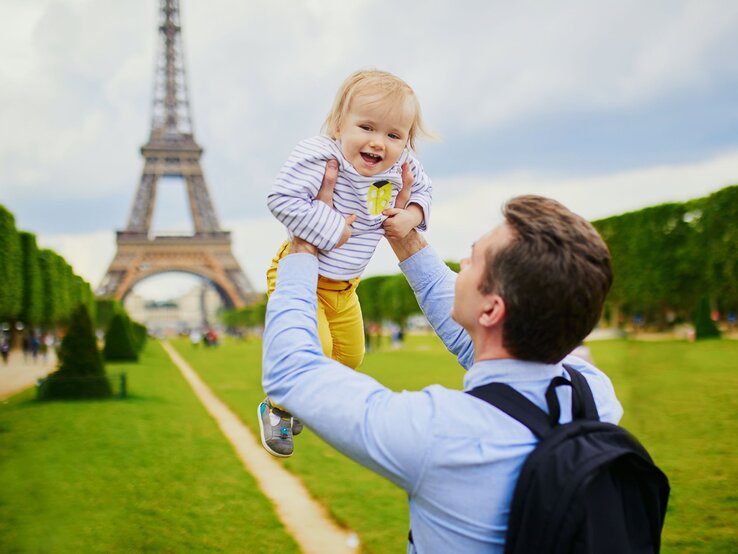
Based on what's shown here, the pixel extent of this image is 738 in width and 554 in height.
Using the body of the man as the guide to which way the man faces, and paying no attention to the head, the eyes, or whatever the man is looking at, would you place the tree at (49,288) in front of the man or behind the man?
in front

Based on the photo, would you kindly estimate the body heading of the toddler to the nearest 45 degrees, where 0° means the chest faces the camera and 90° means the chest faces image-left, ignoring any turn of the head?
approximately 315°

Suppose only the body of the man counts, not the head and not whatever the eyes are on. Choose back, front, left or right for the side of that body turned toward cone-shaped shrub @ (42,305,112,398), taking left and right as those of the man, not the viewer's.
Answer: front

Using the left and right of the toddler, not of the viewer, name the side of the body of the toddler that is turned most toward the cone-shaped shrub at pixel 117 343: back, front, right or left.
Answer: back

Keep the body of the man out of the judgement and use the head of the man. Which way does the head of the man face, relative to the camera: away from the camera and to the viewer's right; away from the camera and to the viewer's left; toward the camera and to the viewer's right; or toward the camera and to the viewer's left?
away from the camera and to the viewer's left

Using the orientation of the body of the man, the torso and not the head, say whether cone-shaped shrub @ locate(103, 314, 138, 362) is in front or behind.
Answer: in front

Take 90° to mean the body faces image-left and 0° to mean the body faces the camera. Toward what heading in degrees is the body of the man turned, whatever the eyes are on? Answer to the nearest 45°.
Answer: approximately 135°
